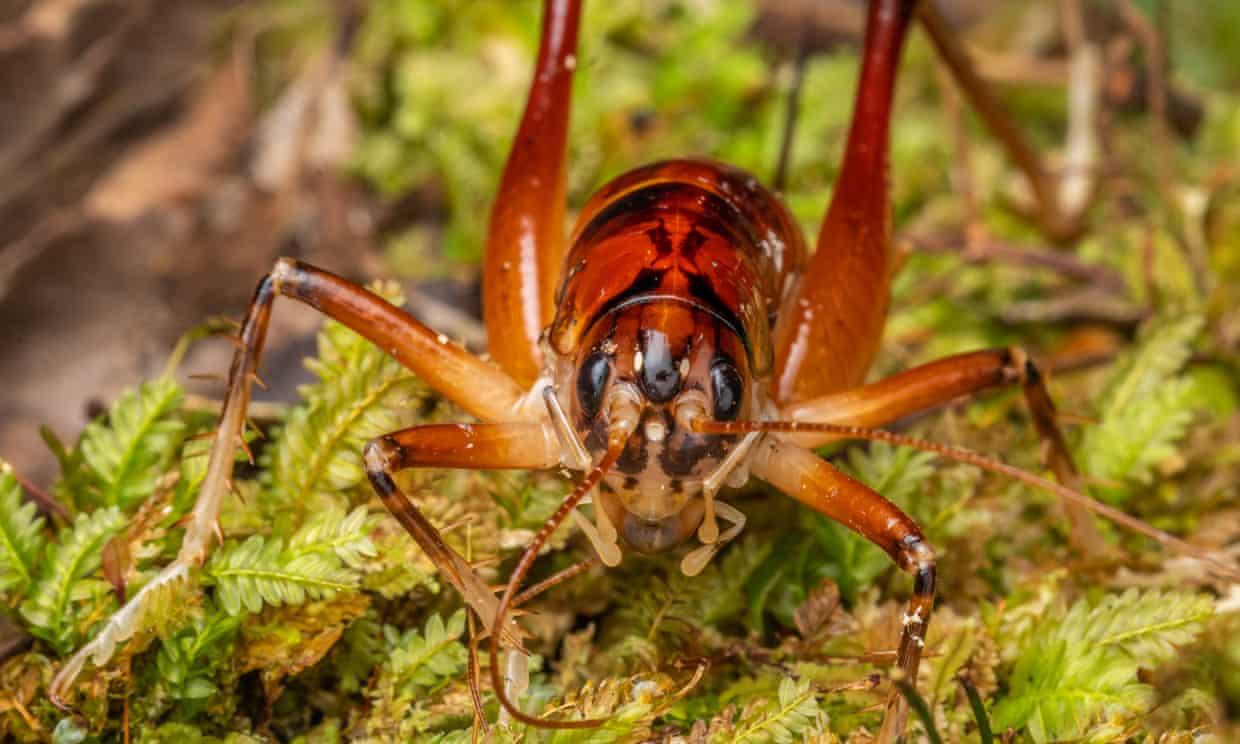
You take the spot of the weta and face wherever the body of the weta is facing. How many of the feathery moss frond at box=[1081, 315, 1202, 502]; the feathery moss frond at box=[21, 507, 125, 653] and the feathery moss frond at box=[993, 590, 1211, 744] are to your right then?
1

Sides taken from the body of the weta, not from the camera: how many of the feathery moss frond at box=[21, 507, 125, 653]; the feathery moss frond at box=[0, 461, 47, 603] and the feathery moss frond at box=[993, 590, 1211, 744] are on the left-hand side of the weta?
1

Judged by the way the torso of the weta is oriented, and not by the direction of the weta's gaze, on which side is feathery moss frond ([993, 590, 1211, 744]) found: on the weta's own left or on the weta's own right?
on the weta's own left

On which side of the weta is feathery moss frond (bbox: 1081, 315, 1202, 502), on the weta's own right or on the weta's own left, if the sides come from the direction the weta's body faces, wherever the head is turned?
on the weta's own left

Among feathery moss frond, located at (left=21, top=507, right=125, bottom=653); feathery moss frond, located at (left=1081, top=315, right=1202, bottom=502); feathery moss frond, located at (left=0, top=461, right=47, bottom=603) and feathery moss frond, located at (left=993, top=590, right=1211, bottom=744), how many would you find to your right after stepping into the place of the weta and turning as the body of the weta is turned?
2

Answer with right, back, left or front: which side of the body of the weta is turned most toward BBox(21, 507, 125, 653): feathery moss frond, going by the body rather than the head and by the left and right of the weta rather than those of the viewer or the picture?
right

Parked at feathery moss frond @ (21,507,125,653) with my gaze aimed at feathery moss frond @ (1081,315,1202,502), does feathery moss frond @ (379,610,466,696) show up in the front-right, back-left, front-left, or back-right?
front-right

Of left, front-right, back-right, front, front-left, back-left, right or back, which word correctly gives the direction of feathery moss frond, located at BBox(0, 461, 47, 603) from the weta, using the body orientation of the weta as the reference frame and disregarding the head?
right

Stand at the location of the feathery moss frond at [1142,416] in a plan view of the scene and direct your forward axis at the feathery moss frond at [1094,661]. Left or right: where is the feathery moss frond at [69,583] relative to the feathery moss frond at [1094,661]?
right

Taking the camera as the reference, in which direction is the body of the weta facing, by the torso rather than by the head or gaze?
toward the camera
